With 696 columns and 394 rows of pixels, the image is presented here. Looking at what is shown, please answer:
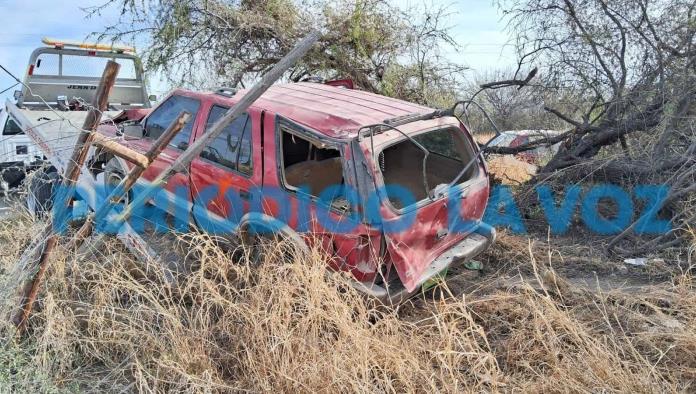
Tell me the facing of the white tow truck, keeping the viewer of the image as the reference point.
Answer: facing away from the viewer and to the left of the viewer

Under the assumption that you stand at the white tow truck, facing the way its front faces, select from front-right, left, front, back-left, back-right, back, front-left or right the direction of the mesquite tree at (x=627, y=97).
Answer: back

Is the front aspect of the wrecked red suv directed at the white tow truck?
yes

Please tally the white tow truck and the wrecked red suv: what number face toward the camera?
0

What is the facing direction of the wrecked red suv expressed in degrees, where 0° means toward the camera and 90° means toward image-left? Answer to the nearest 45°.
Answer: approximately 135°

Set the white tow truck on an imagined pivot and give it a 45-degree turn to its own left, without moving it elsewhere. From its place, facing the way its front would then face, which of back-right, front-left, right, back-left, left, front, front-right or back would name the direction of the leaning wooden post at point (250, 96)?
left
